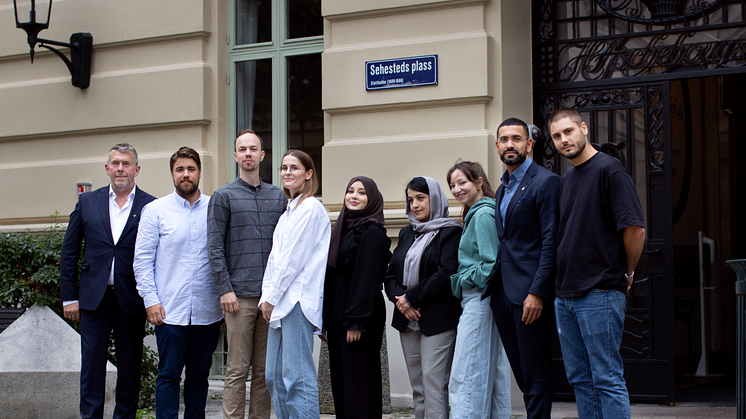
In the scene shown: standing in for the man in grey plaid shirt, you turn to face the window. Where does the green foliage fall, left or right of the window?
left

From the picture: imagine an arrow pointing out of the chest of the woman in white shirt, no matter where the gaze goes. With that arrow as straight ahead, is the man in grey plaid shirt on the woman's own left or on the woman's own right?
on the woman's own right

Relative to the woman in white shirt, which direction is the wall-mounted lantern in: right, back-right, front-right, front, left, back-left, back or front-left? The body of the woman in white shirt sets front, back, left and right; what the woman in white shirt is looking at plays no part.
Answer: right

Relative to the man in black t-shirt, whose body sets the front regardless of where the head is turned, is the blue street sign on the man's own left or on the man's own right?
on the man's own right

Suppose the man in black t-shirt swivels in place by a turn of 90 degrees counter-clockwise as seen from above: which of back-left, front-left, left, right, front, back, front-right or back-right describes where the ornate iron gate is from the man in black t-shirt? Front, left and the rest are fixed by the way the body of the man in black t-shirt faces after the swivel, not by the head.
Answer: back-left

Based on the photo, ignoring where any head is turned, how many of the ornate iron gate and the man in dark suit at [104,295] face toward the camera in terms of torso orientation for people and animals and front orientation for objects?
2

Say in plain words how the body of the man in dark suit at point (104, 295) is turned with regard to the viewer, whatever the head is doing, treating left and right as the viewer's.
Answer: facing the viewer

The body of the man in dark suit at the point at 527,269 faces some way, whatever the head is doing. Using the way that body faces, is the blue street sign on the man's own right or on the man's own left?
on the man's own right

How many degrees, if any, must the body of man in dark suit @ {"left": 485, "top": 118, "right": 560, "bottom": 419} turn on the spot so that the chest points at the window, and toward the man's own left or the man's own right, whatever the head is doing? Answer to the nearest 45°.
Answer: approximately 90° to the man's own right

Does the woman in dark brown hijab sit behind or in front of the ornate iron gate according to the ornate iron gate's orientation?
in front

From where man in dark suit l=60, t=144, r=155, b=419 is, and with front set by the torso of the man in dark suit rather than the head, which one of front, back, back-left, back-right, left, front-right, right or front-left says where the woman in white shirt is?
front-left

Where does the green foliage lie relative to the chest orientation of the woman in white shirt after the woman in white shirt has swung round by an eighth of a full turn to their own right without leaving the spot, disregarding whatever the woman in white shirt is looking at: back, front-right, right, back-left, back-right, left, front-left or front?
front-right
